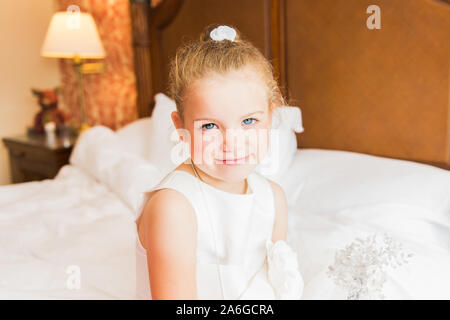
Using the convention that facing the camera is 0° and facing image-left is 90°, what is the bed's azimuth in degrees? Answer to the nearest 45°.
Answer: approximately 45°

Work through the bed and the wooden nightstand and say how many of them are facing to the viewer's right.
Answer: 0

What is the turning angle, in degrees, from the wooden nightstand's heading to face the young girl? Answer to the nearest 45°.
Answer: approximately 45° to its left

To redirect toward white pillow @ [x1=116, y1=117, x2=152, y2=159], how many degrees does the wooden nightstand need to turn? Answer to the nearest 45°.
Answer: approximately 90° to its left

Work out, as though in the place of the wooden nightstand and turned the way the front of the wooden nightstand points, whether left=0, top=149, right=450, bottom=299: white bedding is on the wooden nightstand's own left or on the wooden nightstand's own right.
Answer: on the wooden nightstand's own left

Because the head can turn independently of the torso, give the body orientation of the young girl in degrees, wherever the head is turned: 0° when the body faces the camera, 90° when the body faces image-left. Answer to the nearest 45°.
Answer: approximately 315°

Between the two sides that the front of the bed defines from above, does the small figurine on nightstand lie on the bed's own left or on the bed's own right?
on the bed's own right

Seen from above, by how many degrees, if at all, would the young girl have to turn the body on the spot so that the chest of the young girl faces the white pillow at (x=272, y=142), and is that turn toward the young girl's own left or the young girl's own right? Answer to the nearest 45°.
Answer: approximately 135° to the young girl's own left

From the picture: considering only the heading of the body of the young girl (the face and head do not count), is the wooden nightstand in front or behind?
behind

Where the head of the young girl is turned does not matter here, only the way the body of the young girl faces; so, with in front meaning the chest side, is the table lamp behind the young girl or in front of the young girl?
behind

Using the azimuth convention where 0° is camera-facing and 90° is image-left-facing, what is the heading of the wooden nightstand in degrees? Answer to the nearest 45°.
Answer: approximately 45°
